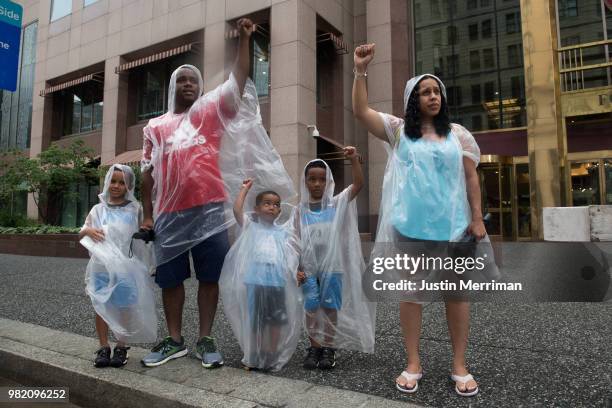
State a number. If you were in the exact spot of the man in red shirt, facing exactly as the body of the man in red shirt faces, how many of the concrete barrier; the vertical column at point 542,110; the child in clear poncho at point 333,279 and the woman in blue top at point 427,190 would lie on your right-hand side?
0

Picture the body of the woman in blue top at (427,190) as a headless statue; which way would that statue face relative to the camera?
toward the camera

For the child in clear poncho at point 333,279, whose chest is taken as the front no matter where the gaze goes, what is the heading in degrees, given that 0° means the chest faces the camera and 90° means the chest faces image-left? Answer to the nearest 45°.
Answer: approximately 0°

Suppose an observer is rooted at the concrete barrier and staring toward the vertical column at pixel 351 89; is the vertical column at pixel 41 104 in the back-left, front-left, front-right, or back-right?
front-left

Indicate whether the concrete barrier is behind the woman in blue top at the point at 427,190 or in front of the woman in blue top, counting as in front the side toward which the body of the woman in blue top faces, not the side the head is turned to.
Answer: behind

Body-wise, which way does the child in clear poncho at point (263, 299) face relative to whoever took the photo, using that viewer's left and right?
facing the viewer

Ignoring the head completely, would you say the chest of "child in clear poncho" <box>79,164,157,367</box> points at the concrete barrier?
no

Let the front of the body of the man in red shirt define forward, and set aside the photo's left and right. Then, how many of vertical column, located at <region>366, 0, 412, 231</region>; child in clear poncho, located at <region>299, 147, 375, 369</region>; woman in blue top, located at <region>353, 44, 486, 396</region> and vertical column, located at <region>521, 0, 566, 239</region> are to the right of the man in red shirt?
0

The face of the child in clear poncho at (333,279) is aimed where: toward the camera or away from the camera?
toward the camera

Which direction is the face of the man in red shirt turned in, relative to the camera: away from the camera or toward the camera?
toward the camera

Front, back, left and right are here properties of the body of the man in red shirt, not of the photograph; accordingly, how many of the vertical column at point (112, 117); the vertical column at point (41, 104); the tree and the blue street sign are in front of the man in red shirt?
0

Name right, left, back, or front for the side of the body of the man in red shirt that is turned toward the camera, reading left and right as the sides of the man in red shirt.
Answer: front

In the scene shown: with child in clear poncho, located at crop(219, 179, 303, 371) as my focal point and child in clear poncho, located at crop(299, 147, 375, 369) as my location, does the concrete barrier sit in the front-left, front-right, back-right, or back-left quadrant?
back-right
